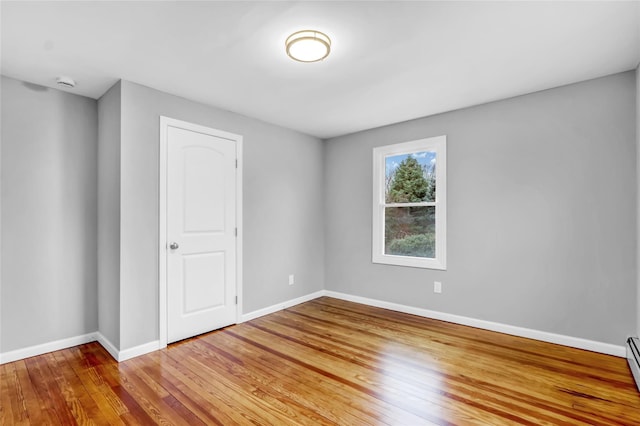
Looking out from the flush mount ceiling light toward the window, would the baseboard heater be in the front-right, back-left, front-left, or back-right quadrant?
front-right

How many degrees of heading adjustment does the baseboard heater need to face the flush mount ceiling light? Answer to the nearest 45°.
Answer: approximately 45° to its left

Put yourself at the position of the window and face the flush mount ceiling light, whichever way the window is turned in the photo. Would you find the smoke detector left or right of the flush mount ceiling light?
right

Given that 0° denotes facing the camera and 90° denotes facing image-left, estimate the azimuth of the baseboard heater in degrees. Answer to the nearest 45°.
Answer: approximately 90°

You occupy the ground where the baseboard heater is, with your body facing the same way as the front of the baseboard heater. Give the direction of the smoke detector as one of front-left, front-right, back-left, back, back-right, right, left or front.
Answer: front-left

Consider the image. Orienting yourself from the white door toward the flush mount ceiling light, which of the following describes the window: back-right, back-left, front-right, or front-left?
front-left

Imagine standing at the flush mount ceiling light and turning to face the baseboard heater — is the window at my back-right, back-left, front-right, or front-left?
front-left

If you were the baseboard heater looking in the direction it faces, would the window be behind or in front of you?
in front
